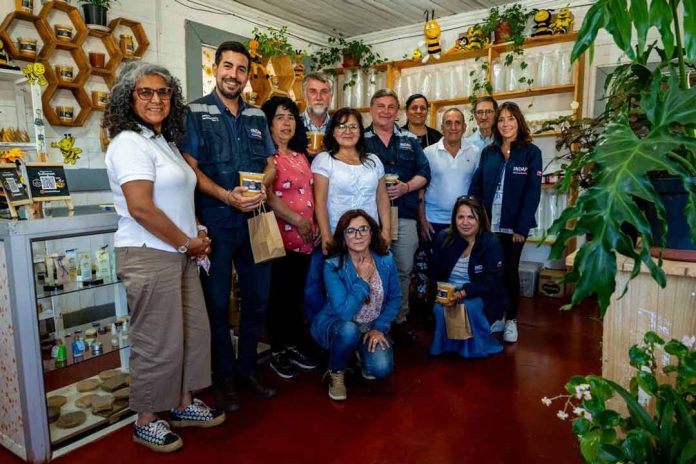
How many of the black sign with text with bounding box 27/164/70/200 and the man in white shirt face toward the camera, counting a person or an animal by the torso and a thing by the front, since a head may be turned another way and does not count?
2

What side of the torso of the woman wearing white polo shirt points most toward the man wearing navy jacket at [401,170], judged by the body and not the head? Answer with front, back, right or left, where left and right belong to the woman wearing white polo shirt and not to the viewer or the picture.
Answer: left

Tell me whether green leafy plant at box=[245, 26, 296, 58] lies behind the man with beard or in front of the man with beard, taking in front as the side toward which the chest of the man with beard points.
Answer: behind

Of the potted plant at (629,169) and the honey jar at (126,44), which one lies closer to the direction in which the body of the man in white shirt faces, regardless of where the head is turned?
the potted plant

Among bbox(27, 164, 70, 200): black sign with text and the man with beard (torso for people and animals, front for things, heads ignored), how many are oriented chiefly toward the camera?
2

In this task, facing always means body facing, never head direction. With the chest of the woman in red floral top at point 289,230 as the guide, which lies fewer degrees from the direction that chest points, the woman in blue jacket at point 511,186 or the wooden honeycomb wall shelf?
the woman in blue jacket
